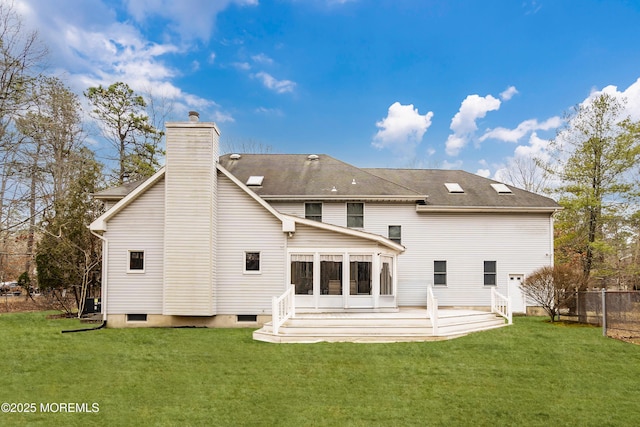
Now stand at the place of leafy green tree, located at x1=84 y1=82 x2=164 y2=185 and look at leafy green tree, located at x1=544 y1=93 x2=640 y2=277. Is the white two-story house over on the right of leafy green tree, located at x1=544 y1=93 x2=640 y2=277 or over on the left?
right

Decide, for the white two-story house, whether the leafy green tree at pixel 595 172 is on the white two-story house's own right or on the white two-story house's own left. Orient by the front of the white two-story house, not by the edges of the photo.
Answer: on the white two-story house's own right

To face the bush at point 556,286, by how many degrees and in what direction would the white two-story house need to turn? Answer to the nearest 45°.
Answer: approximately 90° to its right

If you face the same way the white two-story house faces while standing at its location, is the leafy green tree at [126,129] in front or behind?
in front

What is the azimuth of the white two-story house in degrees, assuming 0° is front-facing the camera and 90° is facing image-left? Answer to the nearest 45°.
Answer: approximately 180°

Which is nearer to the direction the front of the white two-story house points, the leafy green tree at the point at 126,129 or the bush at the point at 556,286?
the leafy green tree

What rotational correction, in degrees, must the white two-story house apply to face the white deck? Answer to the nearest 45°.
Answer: approximately 135° to its right
